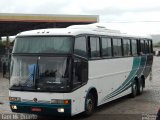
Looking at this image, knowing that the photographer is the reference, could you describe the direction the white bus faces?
facing the viewer and to the left of the viewer
